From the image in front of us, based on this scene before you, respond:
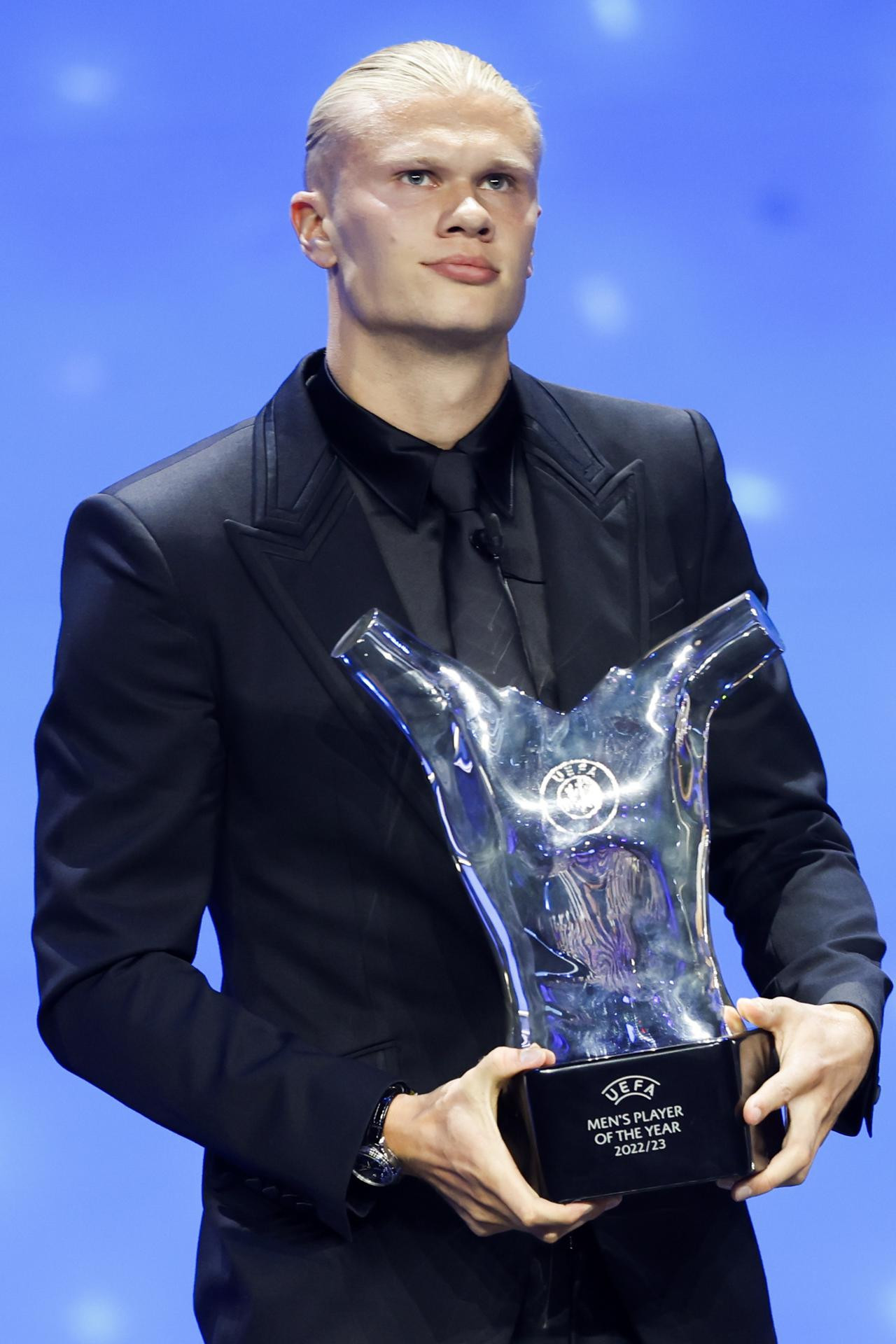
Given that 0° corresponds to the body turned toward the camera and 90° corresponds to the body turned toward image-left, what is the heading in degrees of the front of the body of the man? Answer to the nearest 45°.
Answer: approximately 315°
